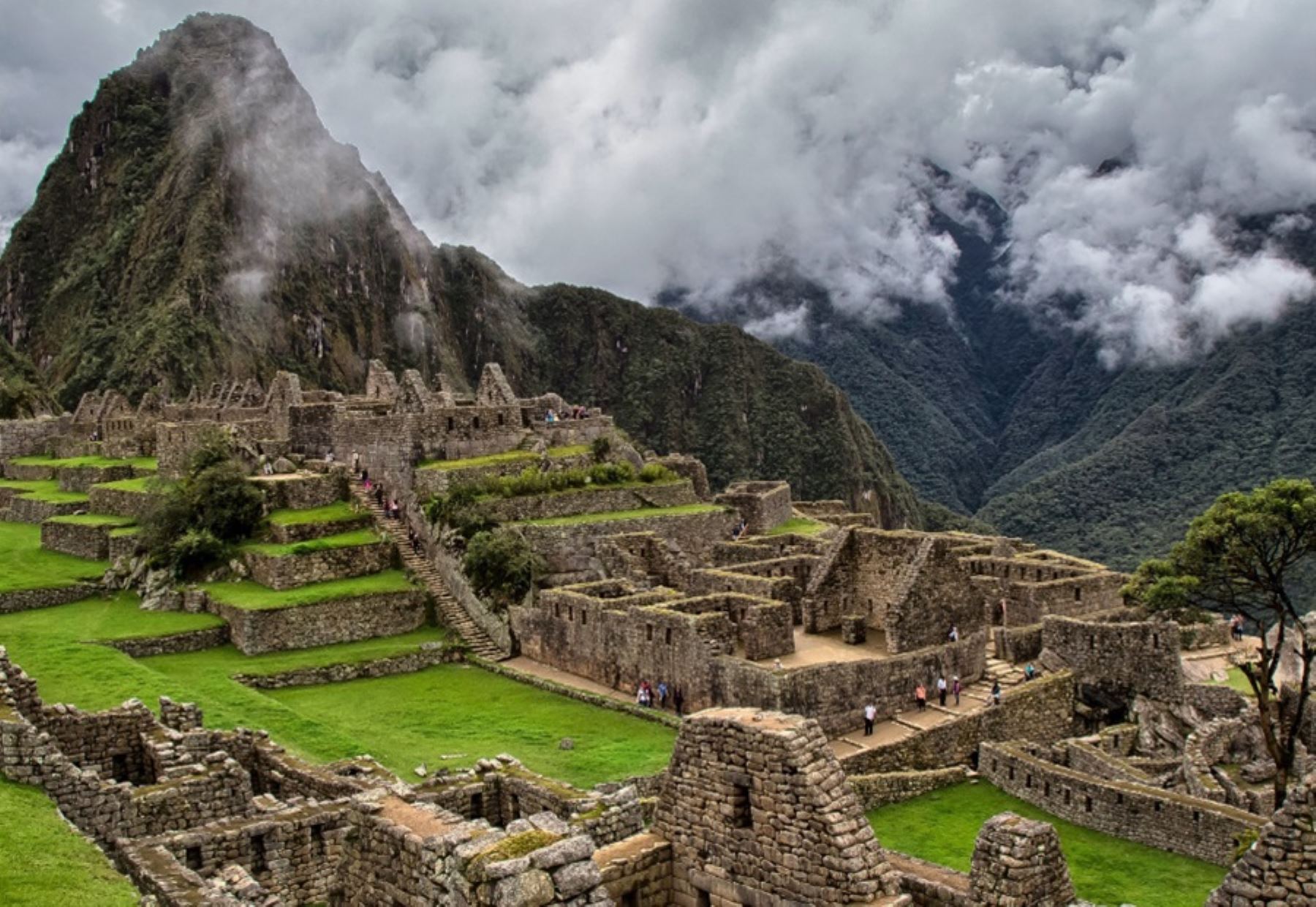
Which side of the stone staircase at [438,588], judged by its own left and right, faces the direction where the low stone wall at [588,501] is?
left

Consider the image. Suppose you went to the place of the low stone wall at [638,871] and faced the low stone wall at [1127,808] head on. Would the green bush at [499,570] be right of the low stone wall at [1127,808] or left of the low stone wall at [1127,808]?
left

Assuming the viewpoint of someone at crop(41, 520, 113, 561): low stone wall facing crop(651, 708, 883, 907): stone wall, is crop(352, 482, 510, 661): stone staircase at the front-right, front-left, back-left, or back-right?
front-left

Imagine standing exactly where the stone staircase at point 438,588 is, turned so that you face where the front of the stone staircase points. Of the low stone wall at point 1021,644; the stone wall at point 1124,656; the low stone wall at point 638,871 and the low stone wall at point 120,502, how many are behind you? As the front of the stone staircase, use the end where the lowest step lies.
1

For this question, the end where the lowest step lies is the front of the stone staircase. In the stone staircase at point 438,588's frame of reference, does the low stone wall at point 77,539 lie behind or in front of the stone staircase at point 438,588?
behind

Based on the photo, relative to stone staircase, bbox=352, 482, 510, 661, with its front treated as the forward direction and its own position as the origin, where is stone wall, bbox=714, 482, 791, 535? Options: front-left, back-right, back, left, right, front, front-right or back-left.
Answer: left

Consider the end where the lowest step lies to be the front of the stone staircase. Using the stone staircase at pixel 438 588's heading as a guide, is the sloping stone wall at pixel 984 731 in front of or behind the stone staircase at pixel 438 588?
in front

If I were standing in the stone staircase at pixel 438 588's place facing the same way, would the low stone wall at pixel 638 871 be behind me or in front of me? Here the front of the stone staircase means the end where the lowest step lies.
in front

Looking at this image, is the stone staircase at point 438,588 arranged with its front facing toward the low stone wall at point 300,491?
no

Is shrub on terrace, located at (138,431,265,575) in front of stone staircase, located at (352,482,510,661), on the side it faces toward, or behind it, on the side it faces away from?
behind

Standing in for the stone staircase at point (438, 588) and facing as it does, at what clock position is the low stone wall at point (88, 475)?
The low stone wall is roughly at 6 o'clock from the stone staircase.

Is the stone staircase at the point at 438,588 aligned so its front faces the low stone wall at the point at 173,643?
no

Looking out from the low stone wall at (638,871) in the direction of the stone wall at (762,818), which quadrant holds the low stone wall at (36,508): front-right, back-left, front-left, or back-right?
back-left

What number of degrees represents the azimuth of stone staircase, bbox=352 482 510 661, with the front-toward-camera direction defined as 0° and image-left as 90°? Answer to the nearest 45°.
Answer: approximately 315°
